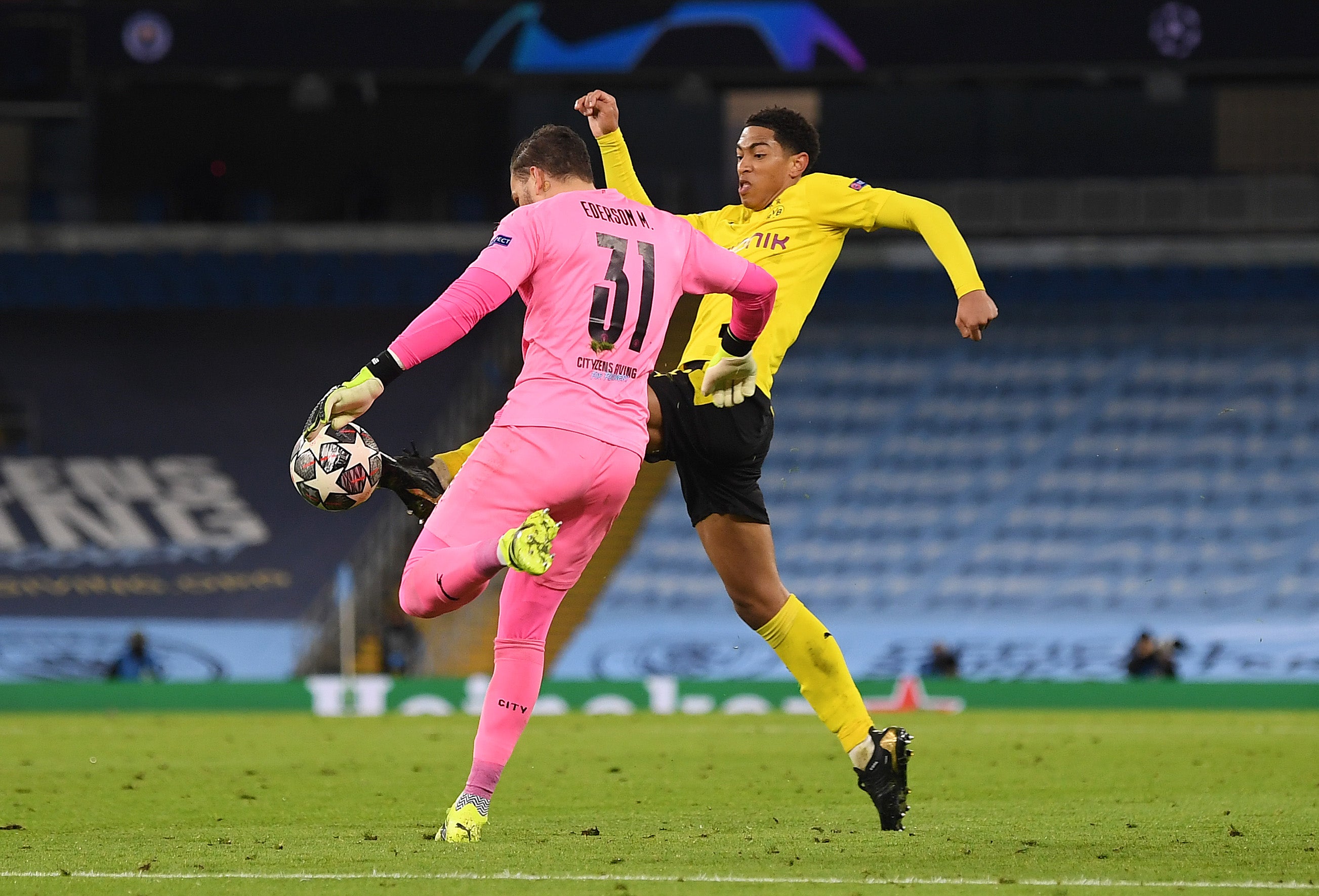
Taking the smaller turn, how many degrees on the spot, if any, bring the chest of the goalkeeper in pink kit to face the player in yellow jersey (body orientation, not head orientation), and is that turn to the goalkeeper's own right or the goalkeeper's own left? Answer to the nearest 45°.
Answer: approximately 90° to the goalkeeper's own right

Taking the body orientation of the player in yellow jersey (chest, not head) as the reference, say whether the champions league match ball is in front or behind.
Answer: in front

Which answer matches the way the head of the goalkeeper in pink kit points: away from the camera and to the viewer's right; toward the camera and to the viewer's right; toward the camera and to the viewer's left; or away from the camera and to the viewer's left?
away from the camera and to the viewer's left

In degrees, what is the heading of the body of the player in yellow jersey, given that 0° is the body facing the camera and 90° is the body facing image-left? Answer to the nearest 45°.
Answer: approximately 45°

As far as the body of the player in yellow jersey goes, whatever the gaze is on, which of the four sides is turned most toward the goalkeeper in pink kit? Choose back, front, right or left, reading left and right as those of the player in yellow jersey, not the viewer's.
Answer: front

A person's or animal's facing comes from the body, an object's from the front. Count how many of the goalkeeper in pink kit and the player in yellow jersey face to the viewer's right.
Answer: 0

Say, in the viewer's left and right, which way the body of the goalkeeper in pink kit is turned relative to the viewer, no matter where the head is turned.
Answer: facing away from the viewer and to the left of the viewer
